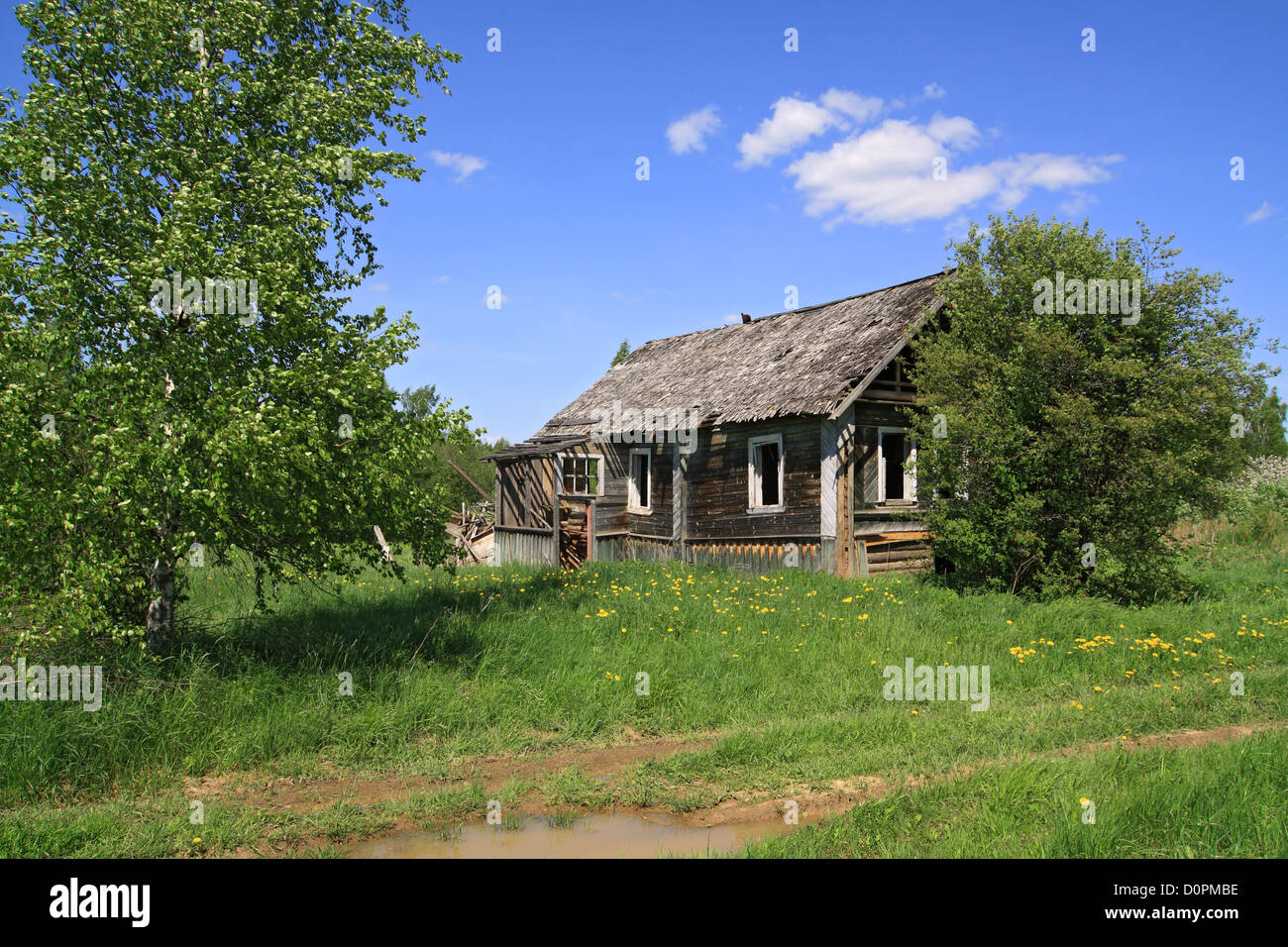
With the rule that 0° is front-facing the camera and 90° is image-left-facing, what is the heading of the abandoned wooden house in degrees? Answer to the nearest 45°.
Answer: approximately 45°

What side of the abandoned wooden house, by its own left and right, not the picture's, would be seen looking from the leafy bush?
left
